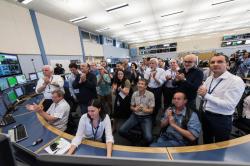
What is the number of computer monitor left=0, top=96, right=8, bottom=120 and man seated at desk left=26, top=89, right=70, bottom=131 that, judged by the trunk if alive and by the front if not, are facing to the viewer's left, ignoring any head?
1

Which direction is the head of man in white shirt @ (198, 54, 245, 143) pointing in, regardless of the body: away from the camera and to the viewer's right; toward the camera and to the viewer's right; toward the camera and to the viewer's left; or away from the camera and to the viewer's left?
toward the camera and to the viewer's left

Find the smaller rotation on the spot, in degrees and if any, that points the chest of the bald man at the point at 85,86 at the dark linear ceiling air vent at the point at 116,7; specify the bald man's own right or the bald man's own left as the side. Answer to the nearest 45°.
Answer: approximately 180°

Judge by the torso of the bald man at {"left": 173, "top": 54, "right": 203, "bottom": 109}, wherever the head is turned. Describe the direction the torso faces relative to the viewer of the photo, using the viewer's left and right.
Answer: facing the viewer and to the left of the viewer

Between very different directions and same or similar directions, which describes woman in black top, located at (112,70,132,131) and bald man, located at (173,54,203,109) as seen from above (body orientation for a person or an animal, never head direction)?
same or similar directions

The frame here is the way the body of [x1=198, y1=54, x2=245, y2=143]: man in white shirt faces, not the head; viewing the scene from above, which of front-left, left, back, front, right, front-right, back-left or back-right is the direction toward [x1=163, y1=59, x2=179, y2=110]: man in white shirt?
right

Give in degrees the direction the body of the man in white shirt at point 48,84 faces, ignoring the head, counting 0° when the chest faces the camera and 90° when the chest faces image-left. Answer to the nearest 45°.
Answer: approximately 45°

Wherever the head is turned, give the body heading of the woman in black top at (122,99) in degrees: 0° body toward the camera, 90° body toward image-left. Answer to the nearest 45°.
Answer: approximately 45°

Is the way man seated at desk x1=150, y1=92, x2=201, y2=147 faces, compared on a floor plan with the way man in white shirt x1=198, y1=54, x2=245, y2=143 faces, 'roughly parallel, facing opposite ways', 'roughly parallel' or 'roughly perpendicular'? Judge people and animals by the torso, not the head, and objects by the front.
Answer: roughly parallel

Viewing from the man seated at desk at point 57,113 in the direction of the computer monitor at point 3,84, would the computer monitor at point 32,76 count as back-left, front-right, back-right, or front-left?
front-right

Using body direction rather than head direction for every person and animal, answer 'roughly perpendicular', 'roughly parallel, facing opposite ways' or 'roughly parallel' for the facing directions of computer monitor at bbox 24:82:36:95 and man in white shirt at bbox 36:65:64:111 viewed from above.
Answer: roughly perpendicular

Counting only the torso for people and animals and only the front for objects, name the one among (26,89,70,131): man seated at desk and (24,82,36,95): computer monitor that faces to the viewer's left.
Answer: the man seated at desk

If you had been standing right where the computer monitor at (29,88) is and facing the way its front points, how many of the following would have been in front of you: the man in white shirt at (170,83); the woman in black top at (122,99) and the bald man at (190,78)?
3

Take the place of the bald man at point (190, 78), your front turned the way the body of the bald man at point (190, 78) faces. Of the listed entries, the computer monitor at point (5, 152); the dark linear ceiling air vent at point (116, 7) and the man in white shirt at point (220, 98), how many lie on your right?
1

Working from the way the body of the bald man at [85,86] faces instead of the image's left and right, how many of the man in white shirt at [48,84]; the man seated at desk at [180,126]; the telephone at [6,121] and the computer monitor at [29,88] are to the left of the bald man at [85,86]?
1

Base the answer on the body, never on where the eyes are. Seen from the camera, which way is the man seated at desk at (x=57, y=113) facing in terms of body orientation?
to the viewer's left

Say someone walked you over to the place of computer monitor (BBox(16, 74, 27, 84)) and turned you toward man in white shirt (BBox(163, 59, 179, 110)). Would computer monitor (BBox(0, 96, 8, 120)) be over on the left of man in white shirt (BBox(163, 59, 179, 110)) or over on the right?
right

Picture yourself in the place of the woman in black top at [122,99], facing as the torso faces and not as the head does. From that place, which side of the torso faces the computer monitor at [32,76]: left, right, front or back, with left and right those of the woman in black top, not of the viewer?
right

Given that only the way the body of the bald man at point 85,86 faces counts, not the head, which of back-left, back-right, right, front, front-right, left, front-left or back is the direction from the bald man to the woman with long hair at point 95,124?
front-left
